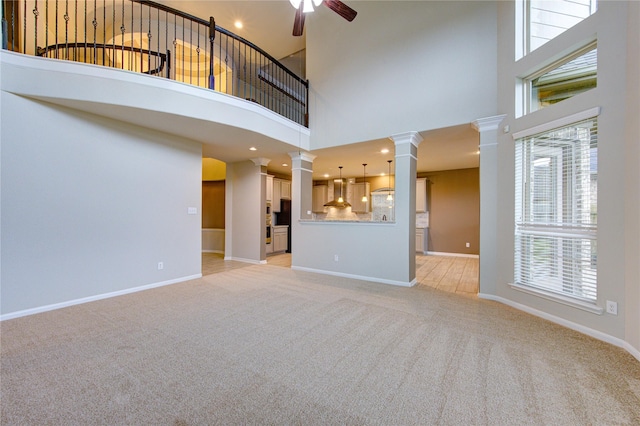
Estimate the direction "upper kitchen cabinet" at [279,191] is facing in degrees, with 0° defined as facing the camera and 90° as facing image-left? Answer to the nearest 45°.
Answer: approximately 315°

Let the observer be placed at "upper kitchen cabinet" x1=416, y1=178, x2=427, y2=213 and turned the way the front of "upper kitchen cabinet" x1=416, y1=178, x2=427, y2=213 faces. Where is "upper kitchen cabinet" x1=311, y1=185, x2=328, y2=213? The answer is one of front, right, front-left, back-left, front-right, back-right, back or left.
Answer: front-right

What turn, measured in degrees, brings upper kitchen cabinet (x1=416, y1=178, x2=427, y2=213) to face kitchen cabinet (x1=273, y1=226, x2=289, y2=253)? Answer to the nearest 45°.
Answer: approximately 45° to its right

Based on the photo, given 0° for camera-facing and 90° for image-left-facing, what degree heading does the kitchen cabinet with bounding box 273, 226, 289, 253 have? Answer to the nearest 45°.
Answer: approximately 315°

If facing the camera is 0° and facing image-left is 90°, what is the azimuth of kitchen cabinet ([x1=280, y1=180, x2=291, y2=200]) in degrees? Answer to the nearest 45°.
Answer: approximately 315°

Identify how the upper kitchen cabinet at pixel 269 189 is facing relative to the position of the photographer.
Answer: facing the viewer and to the right of the viewer

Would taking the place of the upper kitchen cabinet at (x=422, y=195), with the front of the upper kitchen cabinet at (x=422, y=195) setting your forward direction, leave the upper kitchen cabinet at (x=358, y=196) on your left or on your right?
on your right

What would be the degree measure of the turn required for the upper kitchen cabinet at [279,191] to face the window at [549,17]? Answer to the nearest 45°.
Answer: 0° — it already faces it

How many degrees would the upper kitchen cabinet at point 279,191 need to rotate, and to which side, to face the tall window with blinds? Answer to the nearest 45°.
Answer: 0° — it already faces it

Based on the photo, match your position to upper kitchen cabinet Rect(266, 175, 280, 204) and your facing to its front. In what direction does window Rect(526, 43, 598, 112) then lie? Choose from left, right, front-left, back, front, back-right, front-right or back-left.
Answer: front
